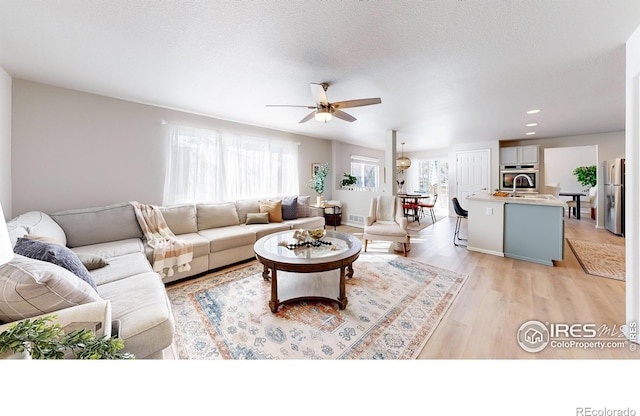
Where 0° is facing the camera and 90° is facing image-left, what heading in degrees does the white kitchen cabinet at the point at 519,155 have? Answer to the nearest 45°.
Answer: approximately 0°

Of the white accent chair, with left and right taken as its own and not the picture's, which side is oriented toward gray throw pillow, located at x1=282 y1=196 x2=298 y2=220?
right

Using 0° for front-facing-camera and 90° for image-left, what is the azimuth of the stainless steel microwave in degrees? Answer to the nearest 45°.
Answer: approximately 0°

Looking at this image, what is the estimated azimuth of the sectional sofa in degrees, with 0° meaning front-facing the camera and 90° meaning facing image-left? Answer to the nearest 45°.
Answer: approximately 315°

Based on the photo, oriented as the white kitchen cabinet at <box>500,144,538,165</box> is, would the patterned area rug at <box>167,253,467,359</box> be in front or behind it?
in front

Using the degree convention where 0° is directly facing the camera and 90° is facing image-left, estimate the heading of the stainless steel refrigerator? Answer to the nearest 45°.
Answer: approximately 45°

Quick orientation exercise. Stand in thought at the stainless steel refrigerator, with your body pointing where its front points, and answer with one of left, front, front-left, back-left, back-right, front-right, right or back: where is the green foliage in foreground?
front-left

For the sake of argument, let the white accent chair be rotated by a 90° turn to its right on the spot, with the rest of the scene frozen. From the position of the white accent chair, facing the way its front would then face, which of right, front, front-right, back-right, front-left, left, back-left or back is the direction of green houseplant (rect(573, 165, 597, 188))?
back-right

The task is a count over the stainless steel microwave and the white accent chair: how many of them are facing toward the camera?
2

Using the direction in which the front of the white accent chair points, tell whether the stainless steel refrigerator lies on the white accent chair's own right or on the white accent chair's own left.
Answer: on the white accent chair's own left

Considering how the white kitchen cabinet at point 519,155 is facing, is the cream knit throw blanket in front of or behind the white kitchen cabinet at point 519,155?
in front
